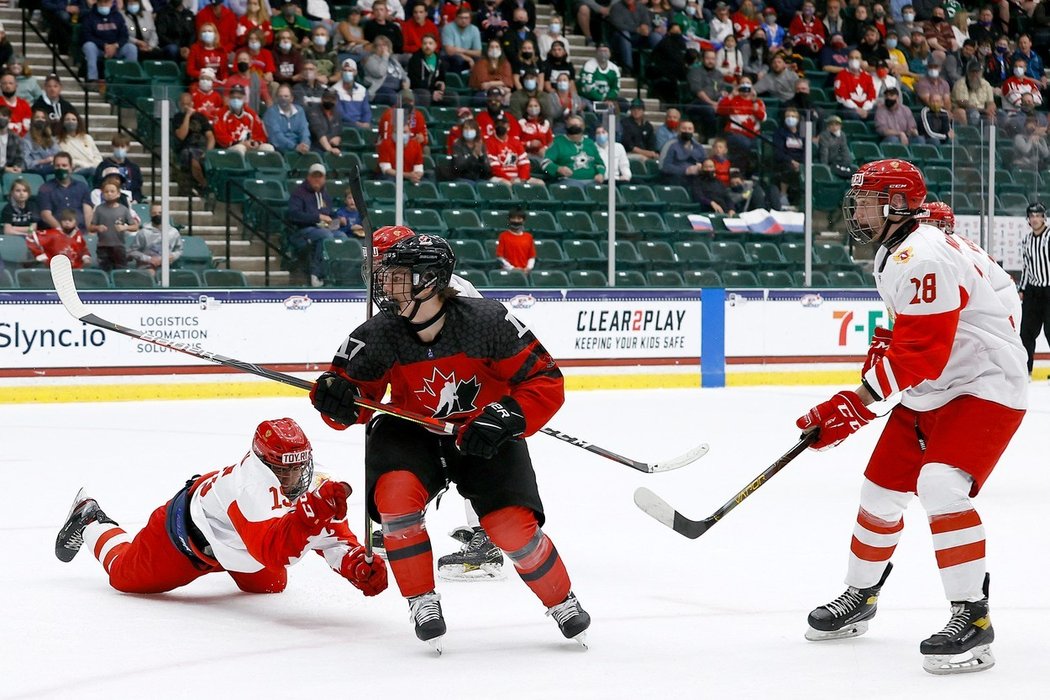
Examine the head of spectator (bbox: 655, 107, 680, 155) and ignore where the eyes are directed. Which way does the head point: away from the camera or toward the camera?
toward the camera

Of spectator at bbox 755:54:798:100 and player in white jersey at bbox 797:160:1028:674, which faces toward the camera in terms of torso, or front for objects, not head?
the spectator

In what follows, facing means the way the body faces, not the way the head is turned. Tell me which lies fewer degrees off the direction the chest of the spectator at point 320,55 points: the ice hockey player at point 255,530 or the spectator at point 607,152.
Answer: the ice hockey player

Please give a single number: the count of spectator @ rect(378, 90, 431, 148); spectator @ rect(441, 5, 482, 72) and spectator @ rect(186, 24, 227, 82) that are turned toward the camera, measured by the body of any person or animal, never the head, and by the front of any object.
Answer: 3

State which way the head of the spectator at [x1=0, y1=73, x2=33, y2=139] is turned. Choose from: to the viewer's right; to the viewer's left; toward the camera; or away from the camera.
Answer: toward the camera

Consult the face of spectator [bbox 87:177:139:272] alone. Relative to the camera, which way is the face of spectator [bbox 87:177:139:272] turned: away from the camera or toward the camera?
toward the camera

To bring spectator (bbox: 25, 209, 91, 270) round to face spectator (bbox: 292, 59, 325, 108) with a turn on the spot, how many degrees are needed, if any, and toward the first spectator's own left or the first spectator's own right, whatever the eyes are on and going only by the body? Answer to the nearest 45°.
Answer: approximately 135° to the first spectator's own left

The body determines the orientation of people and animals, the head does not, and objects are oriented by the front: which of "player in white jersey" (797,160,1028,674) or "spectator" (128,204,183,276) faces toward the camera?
the spectator

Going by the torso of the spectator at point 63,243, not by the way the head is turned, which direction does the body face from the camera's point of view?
toward the camera

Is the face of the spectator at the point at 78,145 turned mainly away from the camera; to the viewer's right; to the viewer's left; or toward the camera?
toward the camera

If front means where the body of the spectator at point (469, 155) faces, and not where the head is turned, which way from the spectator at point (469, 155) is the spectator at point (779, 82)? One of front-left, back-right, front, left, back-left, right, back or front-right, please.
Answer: back-left

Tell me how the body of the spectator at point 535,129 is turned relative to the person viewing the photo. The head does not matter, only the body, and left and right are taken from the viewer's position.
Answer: facing the viewer

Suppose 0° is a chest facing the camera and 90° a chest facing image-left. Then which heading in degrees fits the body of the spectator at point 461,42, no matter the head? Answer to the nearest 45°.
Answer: approximately 0°

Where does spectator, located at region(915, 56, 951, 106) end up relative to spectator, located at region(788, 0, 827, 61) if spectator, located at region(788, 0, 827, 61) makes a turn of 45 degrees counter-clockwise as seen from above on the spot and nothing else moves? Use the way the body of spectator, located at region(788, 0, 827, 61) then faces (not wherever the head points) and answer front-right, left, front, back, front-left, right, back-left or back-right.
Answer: front

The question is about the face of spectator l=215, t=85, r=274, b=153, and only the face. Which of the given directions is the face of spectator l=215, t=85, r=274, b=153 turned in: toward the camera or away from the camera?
toward the camera

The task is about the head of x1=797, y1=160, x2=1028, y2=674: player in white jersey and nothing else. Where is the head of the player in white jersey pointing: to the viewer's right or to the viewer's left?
to the viewer's left

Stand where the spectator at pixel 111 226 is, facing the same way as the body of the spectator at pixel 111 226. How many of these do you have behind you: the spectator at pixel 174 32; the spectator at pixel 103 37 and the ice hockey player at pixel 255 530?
2
